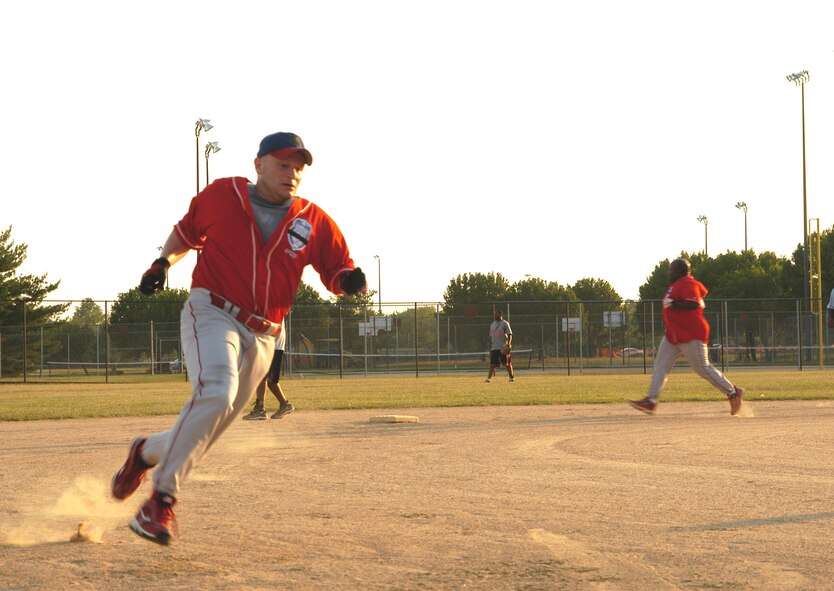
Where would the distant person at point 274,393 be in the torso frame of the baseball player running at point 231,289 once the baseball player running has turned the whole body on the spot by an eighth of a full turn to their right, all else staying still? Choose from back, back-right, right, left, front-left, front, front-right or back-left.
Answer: back

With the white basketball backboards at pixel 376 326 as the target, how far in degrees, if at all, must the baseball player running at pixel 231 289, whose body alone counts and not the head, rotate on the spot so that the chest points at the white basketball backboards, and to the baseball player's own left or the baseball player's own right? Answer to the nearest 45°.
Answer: approximately 135° to the baseball player's own left

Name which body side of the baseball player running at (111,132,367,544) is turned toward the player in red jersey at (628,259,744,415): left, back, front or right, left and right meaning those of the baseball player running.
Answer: left
